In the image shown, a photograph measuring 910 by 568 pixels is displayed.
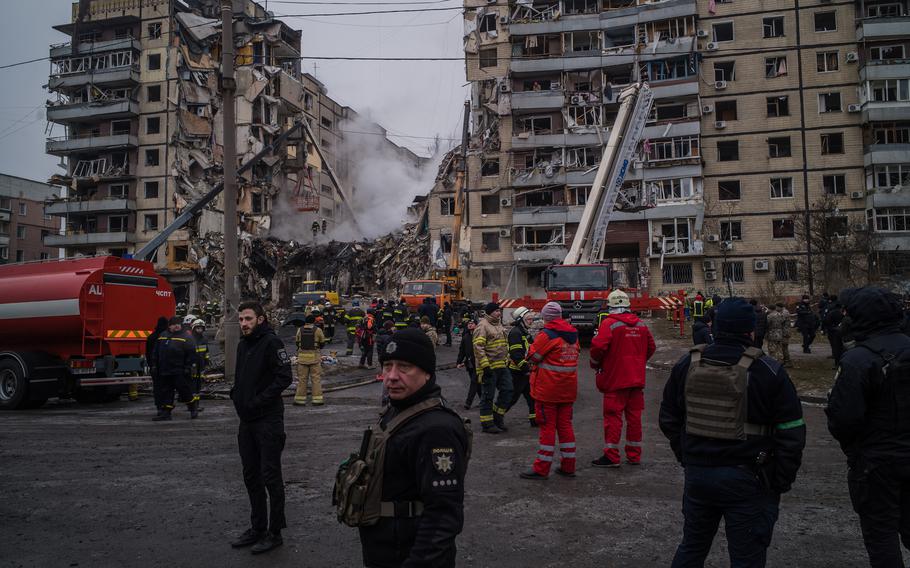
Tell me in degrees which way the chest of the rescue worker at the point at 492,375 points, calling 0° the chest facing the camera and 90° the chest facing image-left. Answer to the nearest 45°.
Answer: approximately 315°

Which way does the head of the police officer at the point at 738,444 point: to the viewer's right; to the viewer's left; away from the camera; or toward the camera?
away from the camera

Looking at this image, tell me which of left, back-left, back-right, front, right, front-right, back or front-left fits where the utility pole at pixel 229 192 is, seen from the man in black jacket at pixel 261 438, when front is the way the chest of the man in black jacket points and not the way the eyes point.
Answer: back-right

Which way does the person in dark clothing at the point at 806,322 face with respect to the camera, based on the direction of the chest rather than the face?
toward the camera

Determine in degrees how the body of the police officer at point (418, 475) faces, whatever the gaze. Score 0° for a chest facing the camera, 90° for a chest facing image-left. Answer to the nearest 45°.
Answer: approximately 45°

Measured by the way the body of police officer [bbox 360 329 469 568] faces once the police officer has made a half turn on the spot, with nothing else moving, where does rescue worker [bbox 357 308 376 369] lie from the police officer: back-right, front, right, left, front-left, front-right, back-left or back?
front-left
